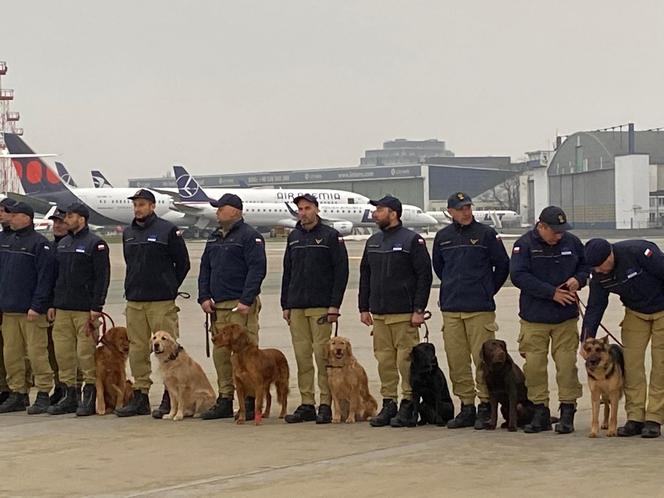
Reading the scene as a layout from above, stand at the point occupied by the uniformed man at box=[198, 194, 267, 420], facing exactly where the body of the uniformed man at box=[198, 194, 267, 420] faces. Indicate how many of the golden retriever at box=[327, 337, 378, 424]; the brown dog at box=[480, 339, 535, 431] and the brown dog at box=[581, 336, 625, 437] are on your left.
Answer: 3

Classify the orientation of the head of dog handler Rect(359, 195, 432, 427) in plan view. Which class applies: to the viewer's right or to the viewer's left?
to the viewer's left

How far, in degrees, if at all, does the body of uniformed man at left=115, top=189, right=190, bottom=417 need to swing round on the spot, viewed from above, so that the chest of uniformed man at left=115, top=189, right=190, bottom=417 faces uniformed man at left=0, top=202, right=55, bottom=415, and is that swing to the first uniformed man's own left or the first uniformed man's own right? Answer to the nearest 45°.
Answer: approximately 90° to the first uniformed man's own right

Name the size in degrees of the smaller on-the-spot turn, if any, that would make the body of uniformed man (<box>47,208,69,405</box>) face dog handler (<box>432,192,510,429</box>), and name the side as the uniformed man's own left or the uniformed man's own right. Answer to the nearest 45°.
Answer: approximately 90° to the uniformed man's own left

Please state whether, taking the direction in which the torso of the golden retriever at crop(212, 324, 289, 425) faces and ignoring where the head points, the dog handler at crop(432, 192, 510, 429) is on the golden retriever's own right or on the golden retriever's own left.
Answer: on the golden retriever's own left

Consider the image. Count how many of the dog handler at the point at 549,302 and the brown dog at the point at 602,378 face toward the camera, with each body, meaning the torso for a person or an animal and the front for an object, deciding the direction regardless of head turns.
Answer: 2

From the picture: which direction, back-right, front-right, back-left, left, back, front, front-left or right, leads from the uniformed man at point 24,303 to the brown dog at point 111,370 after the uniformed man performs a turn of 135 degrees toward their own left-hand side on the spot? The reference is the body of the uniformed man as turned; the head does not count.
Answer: front-right

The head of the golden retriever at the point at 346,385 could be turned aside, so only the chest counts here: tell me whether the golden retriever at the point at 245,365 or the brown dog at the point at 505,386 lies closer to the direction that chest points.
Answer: the golden retriever

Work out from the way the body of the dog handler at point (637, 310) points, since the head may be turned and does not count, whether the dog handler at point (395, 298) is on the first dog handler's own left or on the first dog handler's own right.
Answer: on the first dog handler's own right

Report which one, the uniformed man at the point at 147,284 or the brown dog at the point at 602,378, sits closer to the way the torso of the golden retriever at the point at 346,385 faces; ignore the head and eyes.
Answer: the uniformed man
